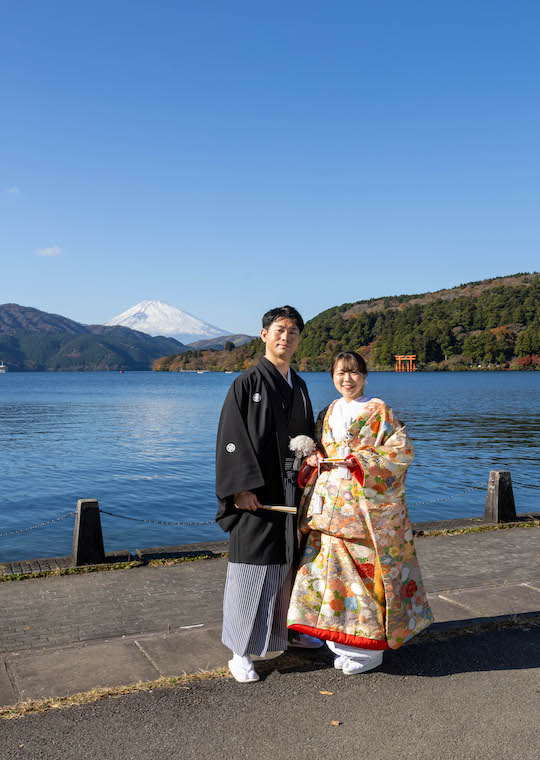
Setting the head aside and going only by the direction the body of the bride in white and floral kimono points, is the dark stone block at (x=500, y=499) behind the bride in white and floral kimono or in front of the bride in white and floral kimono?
behind

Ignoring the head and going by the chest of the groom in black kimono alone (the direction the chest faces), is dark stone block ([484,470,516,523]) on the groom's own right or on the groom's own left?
on the groom's own left

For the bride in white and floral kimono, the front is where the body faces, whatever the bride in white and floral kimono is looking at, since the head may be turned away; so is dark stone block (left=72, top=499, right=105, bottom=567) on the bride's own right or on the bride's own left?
on the bride's own right

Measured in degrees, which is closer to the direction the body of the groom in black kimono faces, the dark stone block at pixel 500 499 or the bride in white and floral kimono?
the bride in white and floral kimono

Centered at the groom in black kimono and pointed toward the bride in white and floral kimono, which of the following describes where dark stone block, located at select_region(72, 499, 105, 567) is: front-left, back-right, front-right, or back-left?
back-left

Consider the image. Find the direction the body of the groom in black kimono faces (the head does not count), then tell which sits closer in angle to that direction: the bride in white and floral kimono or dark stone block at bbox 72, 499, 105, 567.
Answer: the bride in white and floral kimono

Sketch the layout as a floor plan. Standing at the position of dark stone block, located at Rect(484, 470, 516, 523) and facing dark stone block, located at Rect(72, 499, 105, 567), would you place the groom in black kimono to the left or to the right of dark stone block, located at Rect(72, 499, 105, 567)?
left

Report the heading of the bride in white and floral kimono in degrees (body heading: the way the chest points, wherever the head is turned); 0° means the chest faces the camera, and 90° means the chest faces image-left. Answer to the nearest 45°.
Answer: approximately 45°

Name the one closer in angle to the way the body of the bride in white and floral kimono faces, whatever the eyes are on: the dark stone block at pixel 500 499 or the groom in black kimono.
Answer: the groom in black kimono
